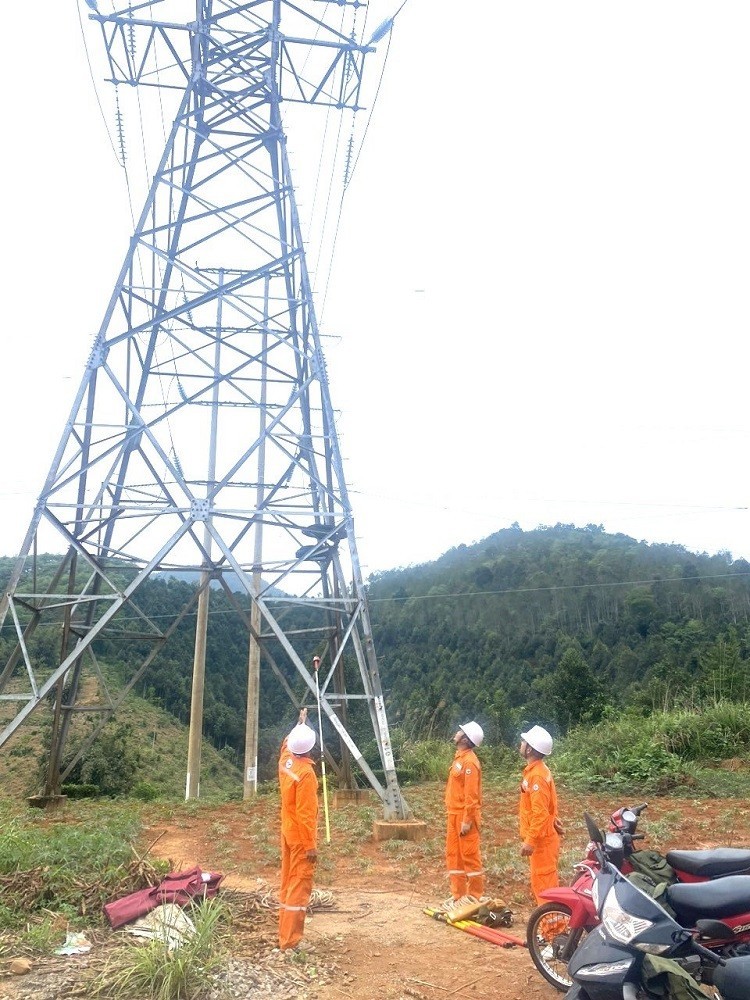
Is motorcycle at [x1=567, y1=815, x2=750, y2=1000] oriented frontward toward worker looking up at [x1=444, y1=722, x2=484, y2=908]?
no

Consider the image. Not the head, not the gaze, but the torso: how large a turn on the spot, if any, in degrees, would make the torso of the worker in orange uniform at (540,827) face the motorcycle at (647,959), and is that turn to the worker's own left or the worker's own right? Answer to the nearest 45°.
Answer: approximately 90° to the worker's own left

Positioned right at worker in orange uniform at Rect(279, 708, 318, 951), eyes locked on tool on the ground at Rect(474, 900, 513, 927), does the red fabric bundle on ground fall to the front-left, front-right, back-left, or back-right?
back-left

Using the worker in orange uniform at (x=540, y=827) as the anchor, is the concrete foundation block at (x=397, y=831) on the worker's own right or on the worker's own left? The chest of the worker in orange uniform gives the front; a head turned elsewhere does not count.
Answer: on the worker's own right

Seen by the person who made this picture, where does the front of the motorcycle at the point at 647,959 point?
facing the viewer and to the left of the viewer

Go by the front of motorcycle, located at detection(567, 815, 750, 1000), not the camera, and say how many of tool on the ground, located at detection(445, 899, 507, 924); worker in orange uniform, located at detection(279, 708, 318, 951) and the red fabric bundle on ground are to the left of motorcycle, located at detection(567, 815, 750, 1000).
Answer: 0

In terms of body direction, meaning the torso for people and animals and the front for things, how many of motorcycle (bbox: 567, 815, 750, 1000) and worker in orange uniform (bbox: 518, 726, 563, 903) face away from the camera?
0

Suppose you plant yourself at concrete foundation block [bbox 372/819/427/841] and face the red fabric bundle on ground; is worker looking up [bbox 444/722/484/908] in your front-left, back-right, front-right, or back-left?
front-left

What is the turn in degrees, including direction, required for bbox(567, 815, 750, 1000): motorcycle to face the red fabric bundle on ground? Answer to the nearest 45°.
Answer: approximately 90° to its right

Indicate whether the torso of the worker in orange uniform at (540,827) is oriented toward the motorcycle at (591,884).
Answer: no

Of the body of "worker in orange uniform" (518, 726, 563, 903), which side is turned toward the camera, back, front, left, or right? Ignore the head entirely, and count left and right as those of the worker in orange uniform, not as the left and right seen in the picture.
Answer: left
